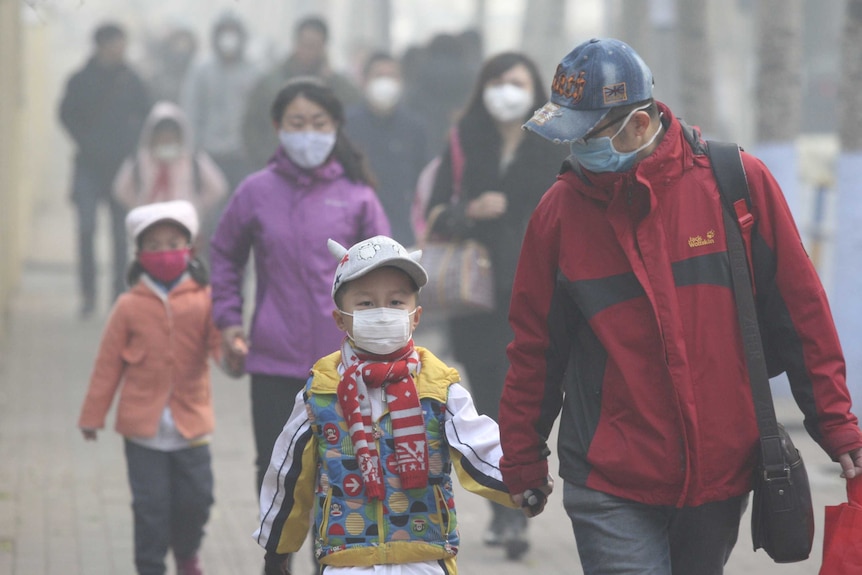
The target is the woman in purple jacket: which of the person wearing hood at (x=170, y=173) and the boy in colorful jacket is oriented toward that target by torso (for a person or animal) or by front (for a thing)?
the person wearing hood

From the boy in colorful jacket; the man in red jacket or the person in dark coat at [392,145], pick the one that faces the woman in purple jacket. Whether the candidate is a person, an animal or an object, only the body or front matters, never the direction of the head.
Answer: the person in dark coat

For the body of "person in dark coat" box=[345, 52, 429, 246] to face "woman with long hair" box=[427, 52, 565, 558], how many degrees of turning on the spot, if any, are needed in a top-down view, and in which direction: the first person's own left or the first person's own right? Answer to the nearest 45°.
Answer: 0° — they already face them

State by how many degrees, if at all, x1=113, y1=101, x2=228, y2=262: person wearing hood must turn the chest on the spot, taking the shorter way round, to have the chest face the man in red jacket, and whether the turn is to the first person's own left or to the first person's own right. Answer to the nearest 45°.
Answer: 0° — they already face them

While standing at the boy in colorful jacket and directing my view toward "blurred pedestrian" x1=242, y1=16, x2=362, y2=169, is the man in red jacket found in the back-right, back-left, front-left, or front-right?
back-right

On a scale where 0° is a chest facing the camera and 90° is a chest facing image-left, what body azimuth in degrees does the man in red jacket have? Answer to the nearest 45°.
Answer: approximately 0°

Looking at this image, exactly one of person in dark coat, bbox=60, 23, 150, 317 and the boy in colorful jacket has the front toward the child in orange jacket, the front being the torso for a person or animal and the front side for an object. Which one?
the person in dark coat

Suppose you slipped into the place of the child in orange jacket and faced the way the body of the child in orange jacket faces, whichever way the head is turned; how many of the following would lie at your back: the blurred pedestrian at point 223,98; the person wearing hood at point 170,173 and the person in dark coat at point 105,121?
3

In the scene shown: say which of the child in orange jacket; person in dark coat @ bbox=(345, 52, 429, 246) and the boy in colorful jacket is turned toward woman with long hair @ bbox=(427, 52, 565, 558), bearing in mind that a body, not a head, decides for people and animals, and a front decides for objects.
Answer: the person in dark coat
